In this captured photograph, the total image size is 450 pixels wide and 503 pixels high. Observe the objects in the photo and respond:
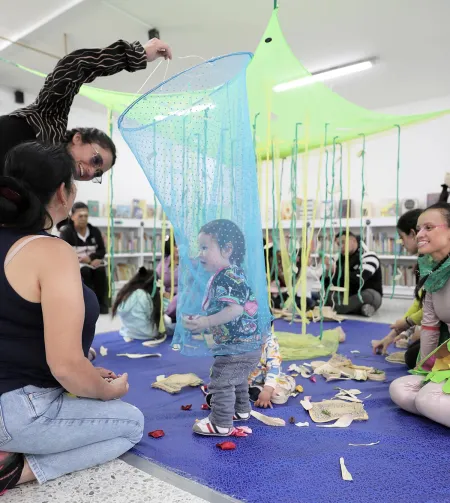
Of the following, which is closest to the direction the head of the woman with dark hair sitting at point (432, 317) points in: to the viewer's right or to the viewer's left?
to the viewer's left

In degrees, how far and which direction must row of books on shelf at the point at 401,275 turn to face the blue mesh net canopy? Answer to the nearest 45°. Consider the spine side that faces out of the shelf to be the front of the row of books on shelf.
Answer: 0° — it already faces it

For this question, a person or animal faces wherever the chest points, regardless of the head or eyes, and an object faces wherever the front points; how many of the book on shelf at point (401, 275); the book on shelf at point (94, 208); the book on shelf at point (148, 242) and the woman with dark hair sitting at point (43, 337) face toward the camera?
3

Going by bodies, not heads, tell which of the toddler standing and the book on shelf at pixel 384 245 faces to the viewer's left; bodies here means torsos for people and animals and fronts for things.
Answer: the toddler standing

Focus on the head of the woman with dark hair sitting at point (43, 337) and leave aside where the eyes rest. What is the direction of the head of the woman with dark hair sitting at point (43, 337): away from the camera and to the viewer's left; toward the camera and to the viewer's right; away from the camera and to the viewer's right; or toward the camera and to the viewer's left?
away from the camera and to the viewer's right

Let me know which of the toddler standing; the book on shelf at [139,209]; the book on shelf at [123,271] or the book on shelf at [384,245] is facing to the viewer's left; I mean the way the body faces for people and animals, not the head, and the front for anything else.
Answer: the toddler standing

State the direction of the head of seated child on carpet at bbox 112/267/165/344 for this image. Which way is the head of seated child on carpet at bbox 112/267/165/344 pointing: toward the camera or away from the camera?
away from the camera
